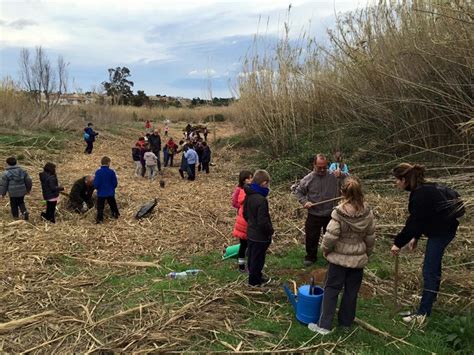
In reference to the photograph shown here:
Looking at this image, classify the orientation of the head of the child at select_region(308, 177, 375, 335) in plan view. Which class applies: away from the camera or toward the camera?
away from the camera

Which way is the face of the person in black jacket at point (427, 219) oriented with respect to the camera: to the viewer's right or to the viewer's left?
to the viewer's left

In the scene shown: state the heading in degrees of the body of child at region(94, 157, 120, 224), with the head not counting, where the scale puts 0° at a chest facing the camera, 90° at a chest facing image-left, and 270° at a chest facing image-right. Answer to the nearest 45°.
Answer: approximately 180°

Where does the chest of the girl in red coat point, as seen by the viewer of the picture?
to the viewer's right

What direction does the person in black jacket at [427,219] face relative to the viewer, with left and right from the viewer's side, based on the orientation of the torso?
facing to the left of the viewer

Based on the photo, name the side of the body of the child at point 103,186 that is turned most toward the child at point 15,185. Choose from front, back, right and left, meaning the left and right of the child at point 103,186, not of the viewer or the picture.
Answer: left

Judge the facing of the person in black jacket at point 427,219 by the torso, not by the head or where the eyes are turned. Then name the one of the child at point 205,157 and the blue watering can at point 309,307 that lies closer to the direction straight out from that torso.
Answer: the blue watering can

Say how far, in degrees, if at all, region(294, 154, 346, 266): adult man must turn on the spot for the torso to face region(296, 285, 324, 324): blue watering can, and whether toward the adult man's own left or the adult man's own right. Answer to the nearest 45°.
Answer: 0° — they already face it
